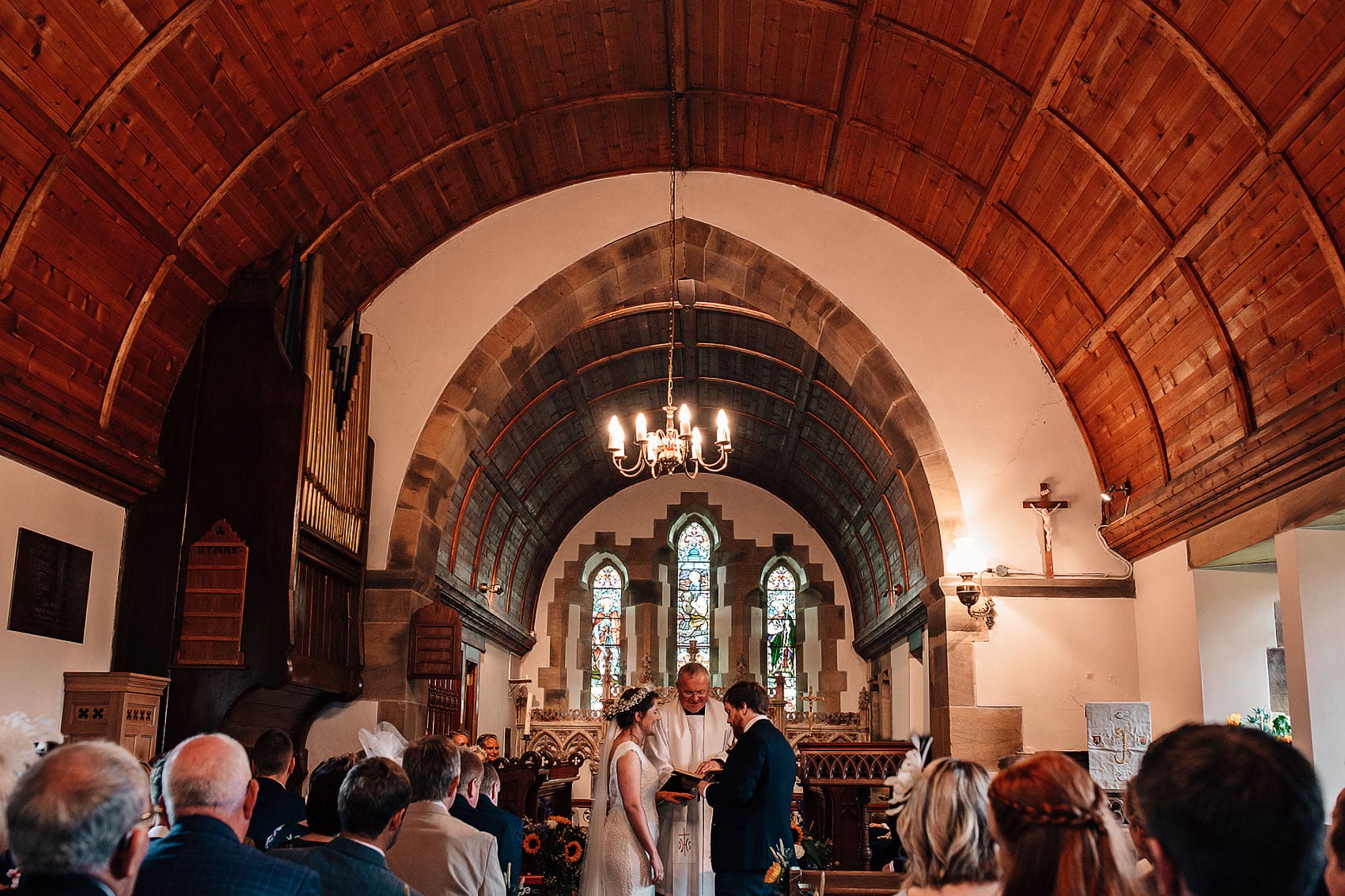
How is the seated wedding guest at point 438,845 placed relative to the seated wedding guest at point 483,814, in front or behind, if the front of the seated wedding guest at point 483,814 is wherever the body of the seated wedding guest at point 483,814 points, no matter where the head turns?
behind

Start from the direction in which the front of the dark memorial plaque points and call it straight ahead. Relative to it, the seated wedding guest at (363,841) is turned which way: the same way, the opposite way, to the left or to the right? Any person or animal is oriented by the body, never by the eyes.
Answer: to the left

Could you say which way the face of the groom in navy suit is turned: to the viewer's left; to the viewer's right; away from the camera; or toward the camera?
to the viewer's left

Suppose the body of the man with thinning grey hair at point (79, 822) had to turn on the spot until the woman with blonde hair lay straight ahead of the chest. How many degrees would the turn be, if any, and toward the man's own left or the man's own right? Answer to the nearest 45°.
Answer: approximately 45° to the man's own right

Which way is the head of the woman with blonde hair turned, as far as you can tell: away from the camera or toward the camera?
away from the camera

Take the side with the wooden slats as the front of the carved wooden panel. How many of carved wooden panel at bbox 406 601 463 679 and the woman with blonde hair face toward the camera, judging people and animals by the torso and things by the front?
1

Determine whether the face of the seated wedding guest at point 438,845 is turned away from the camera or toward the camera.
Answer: away from the camera

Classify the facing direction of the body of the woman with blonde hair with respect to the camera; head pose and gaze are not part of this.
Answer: away from the camera

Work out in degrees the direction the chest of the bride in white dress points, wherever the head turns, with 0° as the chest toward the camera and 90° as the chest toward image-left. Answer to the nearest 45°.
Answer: approximately 270°

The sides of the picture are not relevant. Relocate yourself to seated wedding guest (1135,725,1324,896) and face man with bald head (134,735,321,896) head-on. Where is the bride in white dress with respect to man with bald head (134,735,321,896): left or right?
right

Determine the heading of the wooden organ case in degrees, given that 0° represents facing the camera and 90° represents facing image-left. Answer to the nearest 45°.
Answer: approximately 270°

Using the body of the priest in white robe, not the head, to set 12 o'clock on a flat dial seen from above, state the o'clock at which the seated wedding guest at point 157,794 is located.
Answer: The seated wedding guest is roughly at 1 o'clock from the priest in white robe.

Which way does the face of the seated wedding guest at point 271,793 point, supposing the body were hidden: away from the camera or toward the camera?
away from the camera

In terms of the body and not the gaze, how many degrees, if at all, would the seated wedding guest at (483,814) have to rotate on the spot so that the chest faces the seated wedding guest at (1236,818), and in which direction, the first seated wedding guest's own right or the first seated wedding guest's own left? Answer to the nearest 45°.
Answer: approximately 135° to the first seated wedding guest's own right

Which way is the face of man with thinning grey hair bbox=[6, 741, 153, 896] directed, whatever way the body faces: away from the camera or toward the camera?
away from the camera

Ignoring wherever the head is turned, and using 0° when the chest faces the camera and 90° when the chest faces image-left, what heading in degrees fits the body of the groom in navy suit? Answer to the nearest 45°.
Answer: approximately 90°
